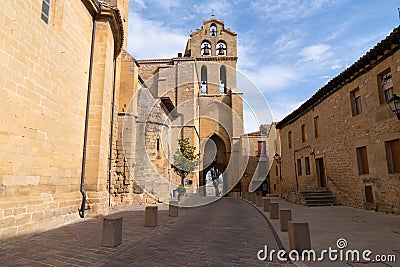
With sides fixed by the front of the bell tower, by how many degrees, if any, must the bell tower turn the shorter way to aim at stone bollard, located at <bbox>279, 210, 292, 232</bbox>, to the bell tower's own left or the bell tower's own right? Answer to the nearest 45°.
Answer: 0° — it already faces it

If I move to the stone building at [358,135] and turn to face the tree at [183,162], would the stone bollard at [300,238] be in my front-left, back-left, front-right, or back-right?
back-left

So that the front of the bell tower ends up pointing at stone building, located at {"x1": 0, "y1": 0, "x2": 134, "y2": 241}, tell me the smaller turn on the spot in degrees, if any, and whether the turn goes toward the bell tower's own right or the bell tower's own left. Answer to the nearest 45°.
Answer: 0° — it already faces it

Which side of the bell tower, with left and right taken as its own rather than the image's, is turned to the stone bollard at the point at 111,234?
front

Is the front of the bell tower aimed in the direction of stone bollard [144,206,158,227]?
yes

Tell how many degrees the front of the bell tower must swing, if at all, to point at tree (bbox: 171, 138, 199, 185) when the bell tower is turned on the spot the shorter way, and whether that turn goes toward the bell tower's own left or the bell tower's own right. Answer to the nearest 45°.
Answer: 0° — it already faces it

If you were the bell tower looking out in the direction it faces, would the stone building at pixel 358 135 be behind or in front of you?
in front

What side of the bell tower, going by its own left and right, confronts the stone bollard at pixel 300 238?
front

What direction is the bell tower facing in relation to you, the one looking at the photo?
facing the viewer

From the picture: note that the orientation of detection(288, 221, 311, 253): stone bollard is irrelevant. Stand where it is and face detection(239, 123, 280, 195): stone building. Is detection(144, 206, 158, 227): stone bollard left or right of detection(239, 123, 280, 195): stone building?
left
